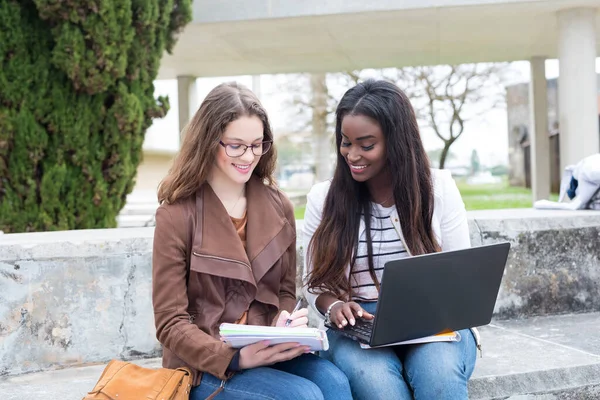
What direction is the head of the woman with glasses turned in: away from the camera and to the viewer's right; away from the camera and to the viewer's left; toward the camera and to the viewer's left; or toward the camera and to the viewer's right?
toward the camera and to the viewer's right

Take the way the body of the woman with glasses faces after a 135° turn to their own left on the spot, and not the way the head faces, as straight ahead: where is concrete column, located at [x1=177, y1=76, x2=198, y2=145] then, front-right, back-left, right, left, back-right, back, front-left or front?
front

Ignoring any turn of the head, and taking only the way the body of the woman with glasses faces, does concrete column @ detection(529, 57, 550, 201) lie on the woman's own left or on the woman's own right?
on the woman's own left

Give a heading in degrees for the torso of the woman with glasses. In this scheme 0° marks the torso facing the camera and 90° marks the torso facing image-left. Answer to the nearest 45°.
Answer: approximately 315°

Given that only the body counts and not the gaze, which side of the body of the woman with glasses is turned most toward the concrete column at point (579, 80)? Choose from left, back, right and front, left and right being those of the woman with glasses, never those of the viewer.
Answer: left
